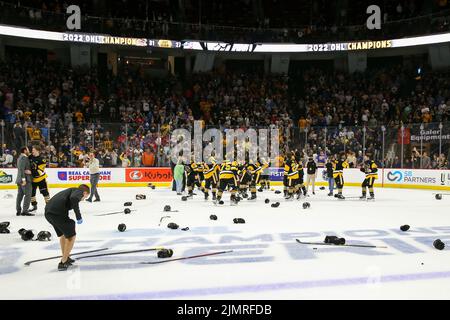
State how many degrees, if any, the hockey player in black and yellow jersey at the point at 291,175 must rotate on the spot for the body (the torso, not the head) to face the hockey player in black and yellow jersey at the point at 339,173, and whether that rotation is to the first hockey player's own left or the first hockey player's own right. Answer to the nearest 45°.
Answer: approximately 135° to the first hockey player's own right

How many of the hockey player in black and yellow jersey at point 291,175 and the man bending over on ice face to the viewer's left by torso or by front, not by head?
1

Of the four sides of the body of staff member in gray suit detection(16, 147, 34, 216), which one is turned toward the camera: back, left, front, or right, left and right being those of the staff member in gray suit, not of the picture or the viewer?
right

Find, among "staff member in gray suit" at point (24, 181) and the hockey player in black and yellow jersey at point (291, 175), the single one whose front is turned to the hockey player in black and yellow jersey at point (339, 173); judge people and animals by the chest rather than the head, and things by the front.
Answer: the staff member in gray suit
